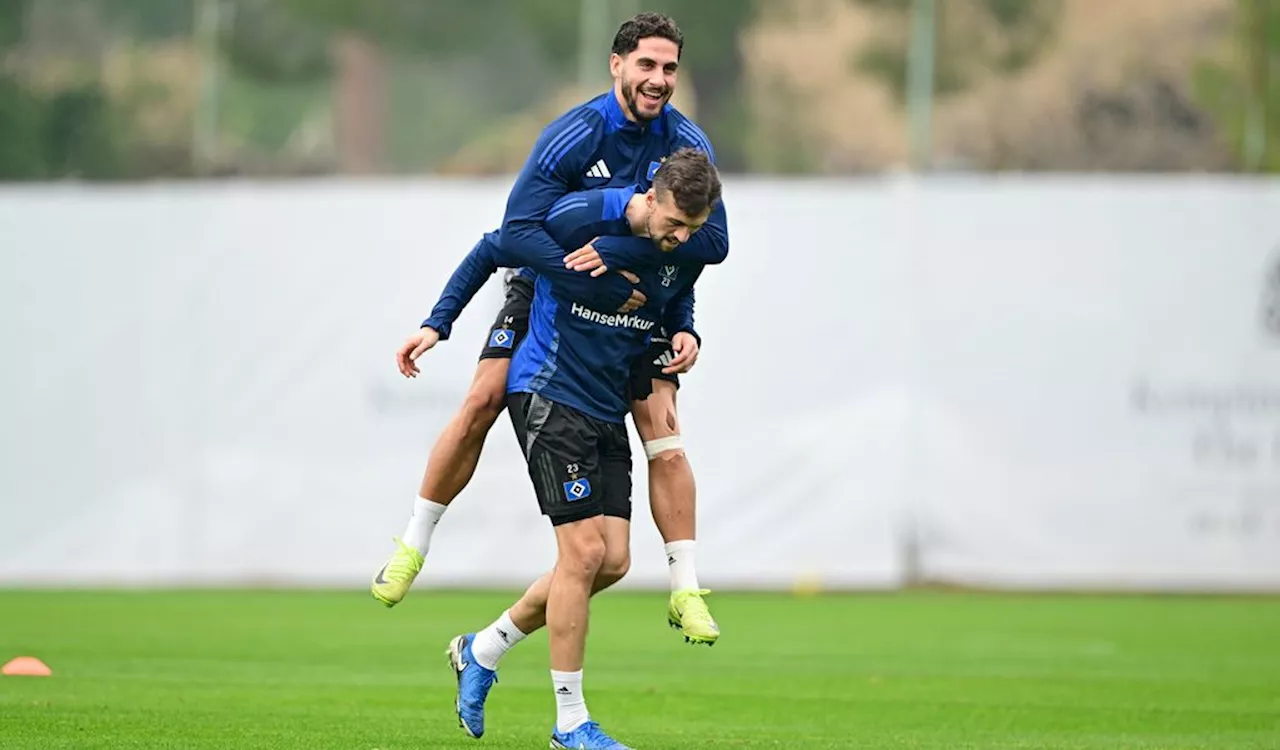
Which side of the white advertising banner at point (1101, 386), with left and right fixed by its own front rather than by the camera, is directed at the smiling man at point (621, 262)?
front

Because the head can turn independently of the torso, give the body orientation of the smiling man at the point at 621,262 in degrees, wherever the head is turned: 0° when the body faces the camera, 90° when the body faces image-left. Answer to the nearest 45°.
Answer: approximately 315°

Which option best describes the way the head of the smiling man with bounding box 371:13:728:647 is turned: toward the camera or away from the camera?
toward the camera

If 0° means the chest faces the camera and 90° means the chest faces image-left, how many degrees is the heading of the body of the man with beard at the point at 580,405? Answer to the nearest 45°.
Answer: approximately 315°

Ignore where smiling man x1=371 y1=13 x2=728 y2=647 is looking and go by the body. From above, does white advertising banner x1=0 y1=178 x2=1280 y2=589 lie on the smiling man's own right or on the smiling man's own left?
on the smiling man's own left

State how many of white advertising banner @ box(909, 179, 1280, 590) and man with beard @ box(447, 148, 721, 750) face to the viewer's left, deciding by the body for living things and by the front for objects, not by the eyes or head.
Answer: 0

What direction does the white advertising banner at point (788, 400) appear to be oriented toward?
toward the camera

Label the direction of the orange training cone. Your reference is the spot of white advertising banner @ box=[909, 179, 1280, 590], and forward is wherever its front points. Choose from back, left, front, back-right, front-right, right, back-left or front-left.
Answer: front-right

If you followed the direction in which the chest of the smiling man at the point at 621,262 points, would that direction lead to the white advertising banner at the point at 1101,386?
no

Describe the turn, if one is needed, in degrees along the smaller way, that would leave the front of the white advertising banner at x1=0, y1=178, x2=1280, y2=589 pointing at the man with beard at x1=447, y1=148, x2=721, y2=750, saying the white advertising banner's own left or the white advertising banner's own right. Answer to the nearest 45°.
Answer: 0° — it already faces them

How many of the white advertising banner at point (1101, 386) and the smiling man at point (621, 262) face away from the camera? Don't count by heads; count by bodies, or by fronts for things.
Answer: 0

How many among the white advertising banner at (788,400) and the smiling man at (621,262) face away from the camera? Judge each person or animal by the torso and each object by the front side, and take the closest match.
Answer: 0

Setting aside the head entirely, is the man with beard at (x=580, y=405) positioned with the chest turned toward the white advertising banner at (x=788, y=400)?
no

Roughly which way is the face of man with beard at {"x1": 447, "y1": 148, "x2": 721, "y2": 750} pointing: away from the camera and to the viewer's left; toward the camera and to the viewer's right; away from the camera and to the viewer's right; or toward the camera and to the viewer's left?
toward the camera and to the viewer's right

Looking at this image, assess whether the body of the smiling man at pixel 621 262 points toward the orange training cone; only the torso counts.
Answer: no
